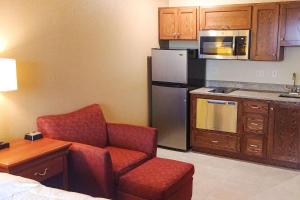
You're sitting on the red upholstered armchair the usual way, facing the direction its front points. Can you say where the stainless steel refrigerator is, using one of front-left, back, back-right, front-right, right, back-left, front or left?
left

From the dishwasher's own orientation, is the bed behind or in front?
in front

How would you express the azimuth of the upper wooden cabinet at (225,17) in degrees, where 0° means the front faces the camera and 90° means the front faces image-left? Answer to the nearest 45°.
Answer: approximately 45°

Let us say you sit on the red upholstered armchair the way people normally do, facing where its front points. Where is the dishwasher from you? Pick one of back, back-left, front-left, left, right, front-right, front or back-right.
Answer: left

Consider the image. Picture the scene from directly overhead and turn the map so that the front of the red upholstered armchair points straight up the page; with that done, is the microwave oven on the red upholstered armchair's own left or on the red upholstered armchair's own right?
on the red upholstered armchair's own left

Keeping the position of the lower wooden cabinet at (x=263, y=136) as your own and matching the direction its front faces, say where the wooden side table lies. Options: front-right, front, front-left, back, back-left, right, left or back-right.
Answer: front

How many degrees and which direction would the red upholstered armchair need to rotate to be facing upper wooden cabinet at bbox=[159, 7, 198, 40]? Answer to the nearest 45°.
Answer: approximately 90° to its left

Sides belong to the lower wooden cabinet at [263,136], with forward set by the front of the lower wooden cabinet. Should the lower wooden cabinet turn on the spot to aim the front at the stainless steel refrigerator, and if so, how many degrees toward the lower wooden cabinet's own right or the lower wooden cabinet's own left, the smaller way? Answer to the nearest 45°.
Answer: approximately 45° to the lower wooden cabinet's own right

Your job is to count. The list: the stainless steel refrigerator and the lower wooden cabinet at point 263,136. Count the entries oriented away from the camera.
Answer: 0

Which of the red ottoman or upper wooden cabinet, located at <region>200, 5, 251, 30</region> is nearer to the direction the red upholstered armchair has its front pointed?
the red ottoman

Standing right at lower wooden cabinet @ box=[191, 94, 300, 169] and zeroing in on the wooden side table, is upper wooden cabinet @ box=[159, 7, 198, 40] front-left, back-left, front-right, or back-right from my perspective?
front-right

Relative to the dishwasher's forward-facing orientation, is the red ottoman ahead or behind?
ahead

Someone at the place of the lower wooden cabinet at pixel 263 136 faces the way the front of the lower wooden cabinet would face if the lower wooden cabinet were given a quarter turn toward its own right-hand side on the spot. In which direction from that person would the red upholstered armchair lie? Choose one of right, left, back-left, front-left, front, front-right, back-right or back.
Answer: left

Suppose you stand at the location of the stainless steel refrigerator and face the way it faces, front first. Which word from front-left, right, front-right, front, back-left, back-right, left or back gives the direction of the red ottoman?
front-left

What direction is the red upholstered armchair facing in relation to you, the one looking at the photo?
facing the viewer and to the right of the viewer

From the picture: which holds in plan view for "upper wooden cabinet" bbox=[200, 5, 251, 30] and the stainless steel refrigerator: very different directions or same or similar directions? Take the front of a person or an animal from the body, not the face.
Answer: same or similar directions

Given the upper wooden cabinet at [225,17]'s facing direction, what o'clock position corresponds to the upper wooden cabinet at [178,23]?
the upper wooden cabinet at [178,23] is roughly at 2 o'clock from the upper wooden cabinet at [225,17].
